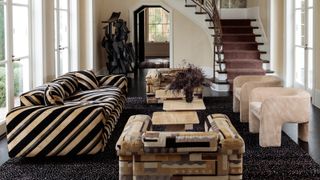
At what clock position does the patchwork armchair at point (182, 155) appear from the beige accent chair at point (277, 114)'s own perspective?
The patchwork armchair is roughly at 11 o'clock from the beige accent chair.

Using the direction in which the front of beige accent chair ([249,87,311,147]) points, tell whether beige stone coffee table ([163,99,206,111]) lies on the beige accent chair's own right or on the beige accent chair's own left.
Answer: on the beige accent chair's own right

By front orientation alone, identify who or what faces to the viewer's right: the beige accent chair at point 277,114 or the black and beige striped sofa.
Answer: the black and beige striped sofa

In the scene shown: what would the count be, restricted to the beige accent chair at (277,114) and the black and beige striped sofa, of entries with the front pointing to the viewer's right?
1

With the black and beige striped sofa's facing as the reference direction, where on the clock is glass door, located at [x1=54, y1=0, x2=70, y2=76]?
The glass door is roughly at 9 o'clock from the black and beige striped sofa.

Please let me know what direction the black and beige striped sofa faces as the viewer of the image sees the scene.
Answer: facing to the right of the viewer

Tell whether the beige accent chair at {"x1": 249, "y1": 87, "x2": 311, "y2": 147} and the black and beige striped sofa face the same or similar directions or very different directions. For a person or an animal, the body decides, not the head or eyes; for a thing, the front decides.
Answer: very different directions

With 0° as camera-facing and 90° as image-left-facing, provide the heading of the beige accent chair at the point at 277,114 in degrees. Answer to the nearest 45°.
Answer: approximately 45°
